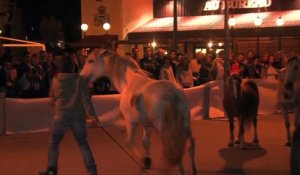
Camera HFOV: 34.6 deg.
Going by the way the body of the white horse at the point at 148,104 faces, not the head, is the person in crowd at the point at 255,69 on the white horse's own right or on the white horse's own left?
on the white horse's own right

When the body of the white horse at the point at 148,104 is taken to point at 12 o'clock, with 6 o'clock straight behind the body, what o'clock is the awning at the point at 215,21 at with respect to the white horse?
The awning is roughly at 2 o'clock from the white horse.

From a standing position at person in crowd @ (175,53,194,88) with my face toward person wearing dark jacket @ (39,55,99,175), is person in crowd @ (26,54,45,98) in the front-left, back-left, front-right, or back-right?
front-right

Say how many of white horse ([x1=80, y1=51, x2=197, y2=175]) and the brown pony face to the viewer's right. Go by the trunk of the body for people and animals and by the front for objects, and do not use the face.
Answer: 0

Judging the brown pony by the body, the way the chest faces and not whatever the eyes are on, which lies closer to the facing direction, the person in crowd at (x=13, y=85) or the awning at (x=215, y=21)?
the person in crowd

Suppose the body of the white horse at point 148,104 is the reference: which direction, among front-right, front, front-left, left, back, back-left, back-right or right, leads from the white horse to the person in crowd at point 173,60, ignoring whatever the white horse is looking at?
front-right

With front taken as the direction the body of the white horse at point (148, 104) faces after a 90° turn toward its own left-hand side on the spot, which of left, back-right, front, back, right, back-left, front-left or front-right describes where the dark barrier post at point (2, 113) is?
right

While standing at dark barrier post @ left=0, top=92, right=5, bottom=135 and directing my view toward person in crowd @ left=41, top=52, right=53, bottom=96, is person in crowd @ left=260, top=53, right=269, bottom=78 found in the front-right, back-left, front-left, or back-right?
front-right

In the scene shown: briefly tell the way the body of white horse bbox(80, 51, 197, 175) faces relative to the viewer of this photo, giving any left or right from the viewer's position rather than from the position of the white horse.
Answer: facing away from the viewer and to the left of the viewer

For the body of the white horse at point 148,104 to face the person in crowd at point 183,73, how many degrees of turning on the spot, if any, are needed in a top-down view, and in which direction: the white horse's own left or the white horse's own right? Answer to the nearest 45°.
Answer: approximately 45° to the white horse's own right

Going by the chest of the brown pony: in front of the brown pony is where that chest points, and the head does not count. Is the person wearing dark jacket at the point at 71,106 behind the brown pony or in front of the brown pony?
in front
